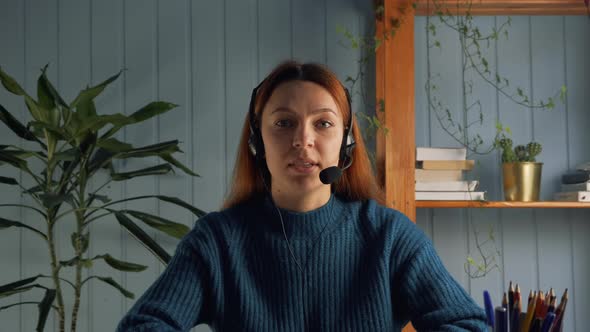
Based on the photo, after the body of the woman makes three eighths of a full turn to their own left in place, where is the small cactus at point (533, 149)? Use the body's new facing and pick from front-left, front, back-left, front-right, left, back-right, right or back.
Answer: front

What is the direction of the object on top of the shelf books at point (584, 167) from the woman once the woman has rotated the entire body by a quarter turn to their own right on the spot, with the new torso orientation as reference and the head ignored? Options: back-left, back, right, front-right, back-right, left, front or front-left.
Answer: back-right

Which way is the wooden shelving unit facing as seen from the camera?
toward the camera

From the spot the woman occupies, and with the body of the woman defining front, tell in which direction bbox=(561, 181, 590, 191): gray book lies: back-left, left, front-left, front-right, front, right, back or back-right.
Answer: back-left

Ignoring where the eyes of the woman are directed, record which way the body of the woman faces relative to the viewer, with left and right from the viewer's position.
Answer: facing the viewer

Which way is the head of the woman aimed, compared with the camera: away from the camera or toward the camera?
toward the camera

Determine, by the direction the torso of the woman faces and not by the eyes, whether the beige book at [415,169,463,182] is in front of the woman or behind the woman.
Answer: behind

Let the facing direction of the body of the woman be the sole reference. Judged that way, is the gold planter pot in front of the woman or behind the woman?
behind

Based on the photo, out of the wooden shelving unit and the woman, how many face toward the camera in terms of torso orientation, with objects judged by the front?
2

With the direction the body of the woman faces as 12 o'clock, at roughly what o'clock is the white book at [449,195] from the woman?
The white book is roughly at 7 o'clock from the woman.
